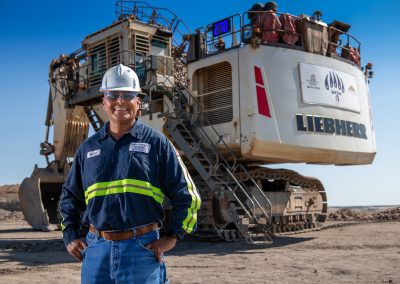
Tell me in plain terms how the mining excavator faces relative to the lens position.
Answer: facing away from the viewer and to the left of the viewer

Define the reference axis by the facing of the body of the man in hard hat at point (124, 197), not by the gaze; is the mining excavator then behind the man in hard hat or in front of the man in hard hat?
behind

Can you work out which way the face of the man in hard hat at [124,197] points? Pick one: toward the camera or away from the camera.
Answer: toward the camera

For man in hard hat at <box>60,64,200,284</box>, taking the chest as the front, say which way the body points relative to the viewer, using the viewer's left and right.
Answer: facing the viewer

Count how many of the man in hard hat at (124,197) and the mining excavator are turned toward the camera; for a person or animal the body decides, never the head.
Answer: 1
